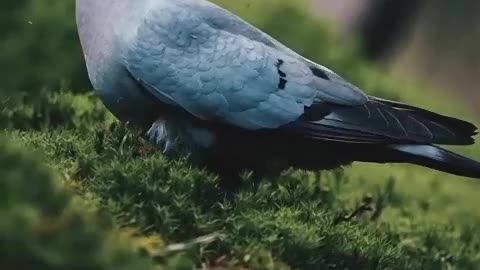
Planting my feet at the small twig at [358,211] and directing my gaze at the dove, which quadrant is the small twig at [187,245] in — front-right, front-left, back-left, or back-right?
front-left

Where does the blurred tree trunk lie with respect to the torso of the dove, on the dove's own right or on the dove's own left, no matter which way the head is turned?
on the dove's own right

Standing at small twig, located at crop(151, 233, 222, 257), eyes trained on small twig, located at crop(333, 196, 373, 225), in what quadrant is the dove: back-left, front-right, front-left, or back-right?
front-left

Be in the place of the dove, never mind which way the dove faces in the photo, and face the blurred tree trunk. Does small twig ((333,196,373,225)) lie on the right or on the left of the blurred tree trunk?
right

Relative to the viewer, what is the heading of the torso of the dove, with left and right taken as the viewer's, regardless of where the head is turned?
facing to the left of the viewer
